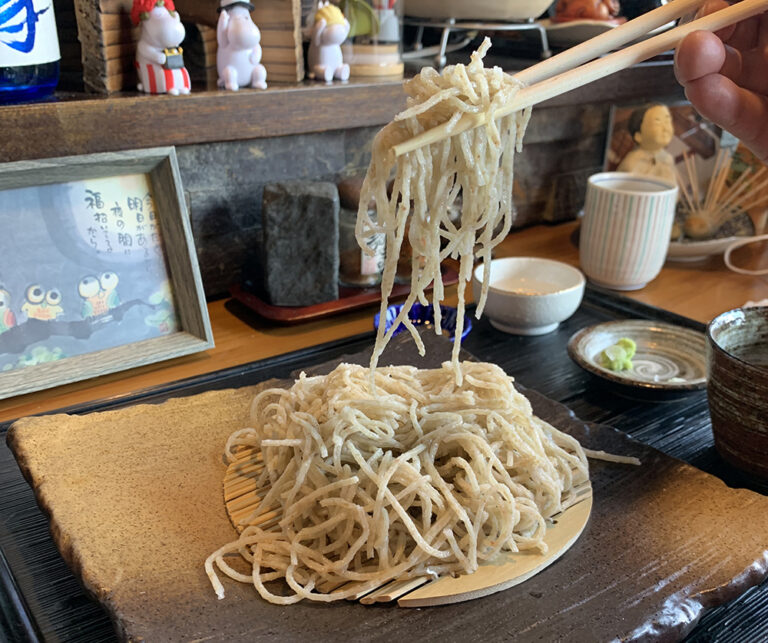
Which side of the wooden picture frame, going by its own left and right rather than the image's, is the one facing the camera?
front

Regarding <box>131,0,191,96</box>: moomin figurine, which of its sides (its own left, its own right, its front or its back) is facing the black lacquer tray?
front

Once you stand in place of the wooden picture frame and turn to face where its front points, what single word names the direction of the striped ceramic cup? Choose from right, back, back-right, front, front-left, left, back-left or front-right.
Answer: left

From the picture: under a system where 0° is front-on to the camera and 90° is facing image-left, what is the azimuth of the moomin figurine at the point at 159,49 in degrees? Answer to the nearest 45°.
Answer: approximately 315°

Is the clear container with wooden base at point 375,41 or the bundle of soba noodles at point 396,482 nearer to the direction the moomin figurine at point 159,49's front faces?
the bundle of soba noodles

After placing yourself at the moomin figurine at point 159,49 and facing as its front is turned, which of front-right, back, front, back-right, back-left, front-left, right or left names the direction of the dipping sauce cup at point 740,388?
front

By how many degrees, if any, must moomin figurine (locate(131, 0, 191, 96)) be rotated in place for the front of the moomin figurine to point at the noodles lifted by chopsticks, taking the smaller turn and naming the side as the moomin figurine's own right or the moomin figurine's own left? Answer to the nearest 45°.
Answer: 0° — it already faces it

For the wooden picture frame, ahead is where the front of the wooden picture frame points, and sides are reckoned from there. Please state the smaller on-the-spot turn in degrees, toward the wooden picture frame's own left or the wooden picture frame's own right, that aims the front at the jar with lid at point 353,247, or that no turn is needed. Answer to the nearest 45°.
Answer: approximately 90° to the wooden picture frame's own left

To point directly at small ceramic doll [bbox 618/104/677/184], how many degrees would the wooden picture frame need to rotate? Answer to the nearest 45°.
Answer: approximately 90° to its left

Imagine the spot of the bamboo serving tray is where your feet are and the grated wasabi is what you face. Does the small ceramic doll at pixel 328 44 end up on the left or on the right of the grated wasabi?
left

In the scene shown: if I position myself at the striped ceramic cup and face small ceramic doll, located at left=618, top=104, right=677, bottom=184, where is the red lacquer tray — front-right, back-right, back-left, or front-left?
back-left

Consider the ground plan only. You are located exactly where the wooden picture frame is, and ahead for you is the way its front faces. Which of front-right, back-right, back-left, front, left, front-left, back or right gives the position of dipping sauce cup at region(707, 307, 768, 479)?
front-left

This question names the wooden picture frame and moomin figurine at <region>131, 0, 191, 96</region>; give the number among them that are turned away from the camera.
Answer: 0

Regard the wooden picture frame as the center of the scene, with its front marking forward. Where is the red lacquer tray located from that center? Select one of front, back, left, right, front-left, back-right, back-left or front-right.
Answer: left
